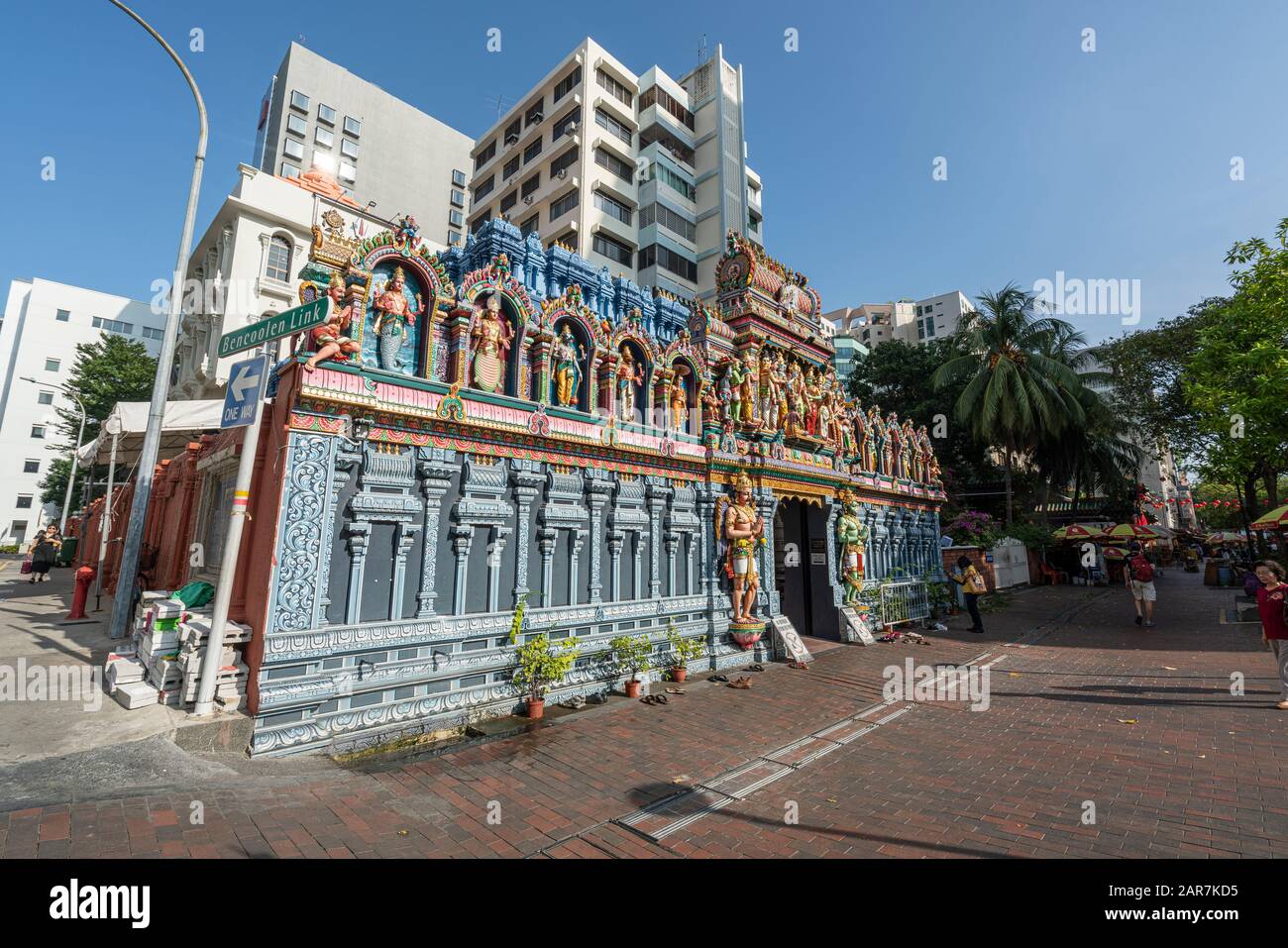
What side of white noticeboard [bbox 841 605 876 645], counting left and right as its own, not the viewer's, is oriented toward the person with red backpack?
left

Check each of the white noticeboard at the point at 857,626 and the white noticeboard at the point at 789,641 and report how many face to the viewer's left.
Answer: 0

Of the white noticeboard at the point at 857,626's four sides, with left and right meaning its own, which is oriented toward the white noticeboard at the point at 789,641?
right

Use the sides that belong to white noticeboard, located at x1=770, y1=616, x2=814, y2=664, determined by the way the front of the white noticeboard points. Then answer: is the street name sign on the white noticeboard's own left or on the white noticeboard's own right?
on the white noticeboard's own right

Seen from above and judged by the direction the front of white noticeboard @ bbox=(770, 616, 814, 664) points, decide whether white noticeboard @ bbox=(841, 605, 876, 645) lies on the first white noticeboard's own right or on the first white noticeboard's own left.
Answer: on the first white noticeboard's own left

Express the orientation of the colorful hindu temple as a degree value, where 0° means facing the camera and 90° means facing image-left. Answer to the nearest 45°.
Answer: approximately 315°

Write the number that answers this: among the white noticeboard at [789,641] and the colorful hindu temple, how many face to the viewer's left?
0

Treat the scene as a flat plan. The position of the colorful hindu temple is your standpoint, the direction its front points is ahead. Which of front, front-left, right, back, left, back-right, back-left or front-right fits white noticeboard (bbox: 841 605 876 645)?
left

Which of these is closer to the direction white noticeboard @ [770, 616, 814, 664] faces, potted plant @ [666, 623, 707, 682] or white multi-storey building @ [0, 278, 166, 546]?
the potted plant

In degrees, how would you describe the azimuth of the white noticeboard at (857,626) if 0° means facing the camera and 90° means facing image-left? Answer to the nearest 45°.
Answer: approximately 315°

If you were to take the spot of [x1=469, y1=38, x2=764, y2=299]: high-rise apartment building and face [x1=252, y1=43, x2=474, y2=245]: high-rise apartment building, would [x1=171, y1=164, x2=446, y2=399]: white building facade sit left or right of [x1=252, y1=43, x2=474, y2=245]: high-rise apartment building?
left
